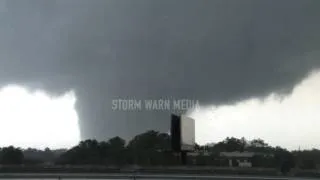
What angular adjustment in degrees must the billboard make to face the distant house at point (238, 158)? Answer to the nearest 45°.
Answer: approximately 45° to its left

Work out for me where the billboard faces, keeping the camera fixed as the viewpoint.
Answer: facing the viewer and to the right of the viewer
